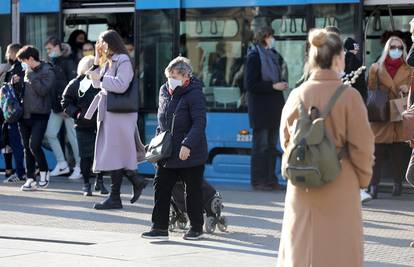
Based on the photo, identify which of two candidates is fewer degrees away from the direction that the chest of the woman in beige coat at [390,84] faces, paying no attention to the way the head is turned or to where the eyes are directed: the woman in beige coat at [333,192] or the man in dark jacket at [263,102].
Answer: the woman in beige coat

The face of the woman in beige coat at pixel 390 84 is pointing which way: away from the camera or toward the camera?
toward the camera

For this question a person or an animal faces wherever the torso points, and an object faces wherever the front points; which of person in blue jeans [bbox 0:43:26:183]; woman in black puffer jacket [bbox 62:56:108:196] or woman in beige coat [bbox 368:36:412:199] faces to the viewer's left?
the person in blue jeans

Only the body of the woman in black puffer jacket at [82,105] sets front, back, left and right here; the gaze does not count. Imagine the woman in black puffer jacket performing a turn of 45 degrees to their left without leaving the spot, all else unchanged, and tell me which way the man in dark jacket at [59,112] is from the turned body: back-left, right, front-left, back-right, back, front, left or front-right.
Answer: left

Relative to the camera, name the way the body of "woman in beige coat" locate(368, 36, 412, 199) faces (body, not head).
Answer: toward the camera

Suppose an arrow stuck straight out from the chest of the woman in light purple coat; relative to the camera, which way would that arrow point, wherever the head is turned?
to the viewer's left

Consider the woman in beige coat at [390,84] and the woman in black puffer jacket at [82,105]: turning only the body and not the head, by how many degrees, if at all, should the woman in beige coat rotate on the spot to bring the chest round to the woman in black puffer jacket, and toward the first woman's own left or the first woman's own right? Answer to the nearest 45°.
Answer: approximately 90° to the first woman's own right

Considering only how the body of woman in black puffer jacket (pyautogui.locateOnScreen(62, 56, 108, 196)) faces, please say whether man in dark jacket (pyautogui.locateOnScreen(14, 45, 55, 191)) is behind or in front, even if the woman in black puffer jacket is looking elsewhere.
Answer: behind

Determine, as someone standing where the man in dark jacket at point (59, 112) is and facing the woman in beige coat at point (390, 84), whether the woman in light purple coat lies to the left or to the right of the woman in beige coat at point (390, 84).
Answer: right

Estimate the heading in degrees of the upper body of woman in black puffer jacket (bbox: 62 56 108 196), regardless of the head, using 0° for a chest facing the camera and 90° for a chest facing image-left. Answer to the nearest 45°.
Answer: approximately 315°

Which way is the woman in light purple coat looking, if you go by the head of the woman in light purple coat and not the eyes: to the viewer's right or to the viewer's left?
to the viewer's left

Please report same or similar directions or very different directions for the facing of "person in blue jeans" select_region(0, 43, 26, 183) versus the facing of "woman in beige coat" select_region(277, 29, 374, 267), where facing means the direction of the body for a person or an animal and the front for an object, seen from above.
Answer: very different directions

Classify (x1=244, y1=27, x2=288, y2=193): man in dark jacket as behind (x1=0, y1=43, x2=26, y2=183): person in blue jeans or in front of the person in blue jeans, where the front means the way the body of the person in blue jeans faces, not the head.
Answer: behind

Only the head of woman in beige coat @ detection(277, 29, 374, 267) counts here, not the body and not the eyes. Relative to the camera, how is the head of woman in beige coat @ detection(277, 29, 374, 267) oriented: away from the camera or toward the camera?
away from the camera

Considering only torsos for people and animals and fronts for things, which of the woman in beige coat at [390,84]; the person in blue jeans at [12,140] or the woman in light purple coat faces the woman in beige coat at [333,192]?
the woman in beige coat at [390,84]

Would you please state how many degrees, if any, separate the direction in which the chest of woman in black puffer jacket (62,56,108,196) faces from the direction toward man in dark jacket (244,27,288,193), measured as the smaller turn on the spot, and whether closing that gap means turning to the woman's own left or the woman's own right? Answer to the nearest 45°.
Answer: approximately 45° to the woman's own left
